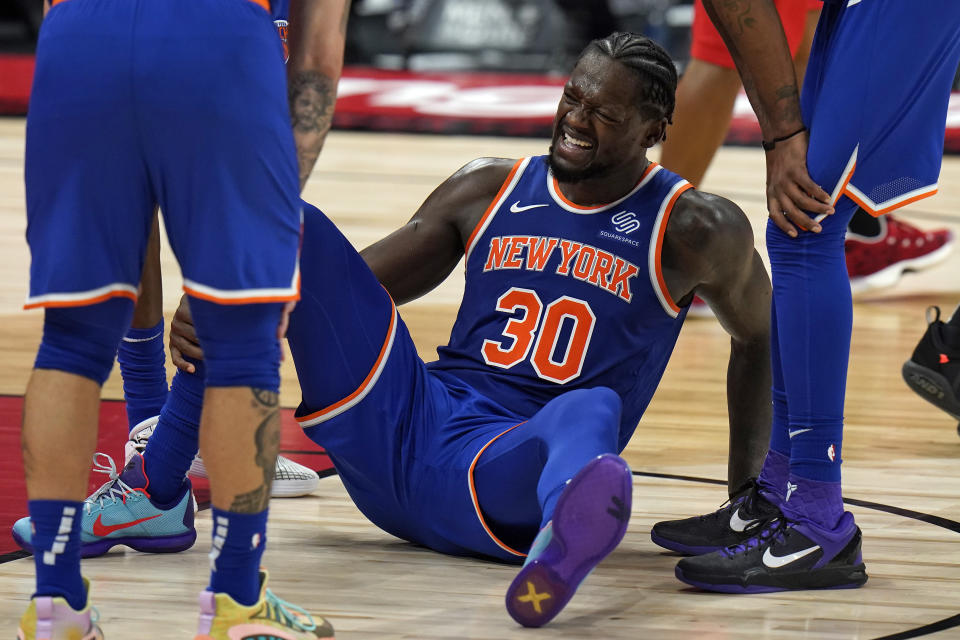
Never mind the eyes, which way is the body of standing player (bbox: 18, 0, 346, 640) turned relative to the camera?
away from the camera

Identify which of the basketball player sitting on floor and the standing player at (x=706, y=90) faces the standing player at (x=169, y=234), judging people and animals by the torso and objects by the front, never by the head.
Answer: the basketball player sitting on floor

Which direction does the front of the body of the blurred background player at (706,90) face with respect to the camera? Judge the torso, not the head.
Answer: to the viewer's right

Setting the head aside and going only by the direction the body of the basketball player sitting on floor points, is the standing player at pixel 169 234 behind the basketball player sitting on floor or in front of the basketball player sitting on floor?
in front

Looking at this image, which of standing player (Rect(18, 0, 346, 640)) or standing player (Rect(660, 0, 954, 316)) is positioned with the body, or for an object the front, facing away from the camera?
standing player (Rect(18, 0, 346, 640))

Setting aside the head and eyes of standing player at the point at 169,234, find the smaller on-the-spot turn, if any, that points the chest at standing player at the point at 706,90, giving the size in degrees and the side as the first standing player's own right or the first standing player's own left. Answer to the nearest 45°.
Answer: approximately 45° to the first standing player's own right

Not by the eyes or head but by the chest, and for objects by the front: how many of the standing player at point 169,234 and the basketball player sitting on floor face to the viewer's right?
0

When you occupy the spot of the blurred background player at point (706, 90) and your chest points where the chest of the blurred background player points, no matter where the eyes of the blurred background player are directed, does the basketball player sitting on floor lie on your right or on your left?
on your right

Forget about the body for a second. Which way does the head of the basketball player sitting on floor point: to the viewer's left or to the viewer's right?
to the viewer's left

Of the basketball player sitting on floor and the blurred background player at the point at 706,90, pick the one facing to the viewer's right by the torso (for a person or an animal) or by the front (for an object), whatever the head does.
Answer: the blurred background player

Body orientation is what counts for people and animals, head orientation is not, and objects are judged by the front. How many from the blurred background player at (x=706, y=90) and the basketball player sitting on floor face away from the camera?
0

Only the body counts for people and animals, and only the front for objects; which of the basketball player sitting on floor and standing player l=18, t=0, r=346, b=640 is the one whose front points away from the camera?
the standing player
